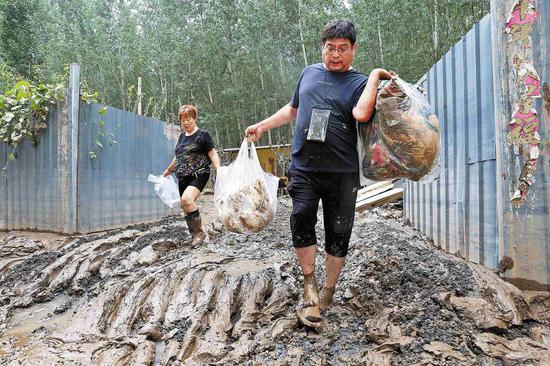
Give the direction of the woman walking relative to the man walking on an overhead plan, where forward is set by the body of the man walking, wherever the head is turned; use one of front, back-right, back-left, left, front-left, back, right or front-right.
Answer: back-right

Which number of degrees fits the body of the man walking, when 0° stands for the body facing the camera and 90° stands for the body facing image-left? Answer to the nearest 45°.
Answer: approximately 0°

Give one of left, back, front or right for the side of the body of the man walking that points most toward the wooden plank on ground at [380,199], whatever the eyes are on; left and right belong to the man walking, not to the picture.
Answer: back

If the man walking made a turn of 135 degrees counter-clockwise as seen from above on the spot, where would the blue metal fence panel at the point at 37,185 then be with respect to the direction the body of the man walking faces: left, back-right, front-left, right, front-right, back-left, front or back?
left

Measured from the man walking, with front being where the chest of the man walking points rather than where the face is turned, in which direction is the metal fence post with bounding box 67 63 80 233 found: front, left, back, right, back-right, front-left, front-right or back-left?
back-right

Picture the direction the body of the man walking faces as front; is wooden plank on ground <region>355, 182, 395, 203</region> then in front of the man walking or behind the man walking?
behind

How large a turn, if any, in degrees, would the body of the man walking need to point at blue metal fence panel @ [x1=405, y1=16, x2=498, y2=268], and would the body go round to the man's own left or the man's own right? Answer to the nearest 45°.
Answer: approximately 135° to the man's own left

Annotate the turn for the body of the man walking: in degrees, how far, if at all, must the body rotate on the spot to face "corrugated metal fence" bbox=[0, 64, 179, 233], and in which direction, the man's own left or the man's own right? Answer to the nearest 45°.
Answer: approximately 135° to the man's own right
